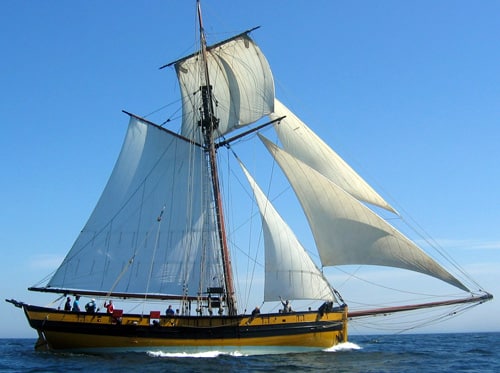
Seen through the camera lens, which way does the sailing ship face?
facing to the right of the viewer
